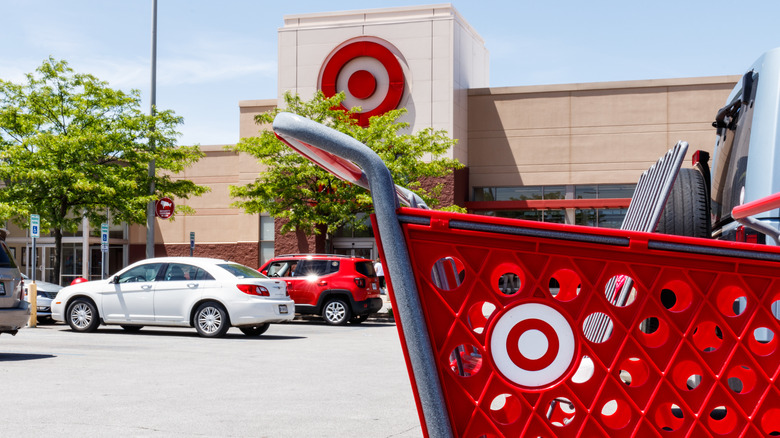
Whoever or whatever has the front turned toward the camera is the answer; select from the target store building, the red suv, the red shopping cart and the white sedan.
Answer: the target store building

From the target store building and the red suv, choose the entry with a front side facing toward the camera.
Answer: the target store building

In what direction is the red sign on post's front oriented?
toward the camera

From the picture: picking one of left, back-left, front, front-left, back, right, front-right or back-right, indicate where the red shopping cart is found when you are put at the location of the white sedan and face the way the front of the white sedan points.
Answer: back-left

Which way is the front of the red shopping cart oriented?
to the viewer's right

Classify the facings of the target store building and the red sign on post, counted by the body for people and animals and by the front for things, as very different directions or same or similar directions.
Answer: same or similar directions

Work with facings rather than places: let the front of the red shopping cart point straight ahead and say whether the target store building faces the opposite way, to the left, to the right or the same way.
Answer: to the right

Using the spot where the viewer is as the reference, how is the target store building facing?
facing the viewer

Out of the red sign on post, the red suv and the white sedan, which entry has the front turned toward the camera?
the red sign on post

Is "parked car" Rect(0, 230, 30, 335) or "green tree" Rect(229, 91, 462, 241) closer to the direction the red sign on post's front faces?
the parked car

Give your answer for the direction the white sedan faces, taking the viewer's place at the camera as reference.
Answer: facing away from the viewer and to the left of the viewer

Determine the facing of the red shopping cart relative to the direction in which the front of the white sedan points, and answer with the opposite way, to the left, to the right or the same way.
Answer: the opposite way

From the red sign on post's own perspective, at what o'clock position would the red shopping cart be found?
The red shopping cart is roughly at 12 o'clock from the red sign on post.

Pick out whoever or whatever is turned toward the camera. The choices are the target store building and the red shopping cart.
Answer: the target store building

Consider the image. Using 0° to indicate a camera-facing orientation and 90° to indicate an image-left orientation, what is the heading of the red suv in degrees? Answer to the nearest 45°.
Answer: approximately 135°

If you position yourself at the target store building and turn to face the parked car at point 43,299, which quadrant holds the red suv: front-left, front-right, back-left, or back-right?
front-left

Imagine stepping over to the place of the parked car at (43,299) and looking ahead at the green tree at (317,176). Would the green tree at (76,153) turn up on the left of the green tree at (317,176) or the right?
left
